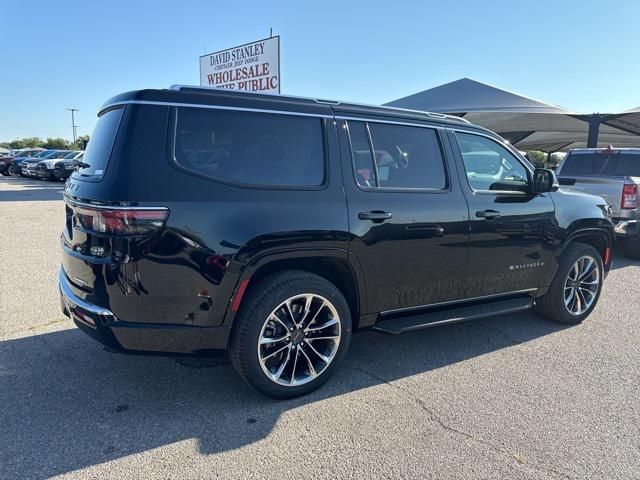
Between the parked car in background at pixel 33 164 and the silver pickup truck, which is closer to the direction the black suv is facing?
the silver pickup truck

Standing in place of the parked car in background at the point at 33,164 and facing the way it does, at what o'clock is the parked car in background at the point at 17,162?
the parked car in background at the point at 17,162 is roughly at 4 o'clock from the parked car in background at the point at 33,164.

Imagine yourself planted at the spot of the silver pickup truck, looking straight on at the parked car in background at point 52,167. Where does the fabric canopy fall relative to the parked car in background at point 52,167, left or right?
right

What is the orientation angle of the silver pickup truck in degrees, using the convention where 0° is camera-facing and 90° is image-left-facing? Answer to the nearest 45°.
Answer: approximately 135°

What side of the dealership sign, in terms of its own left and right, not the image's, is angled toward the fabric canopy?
left

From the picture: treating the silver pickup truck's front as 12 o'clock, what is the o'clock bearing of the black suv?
The black suv is roughly at 8 o'clock from the silver pickup truck.
